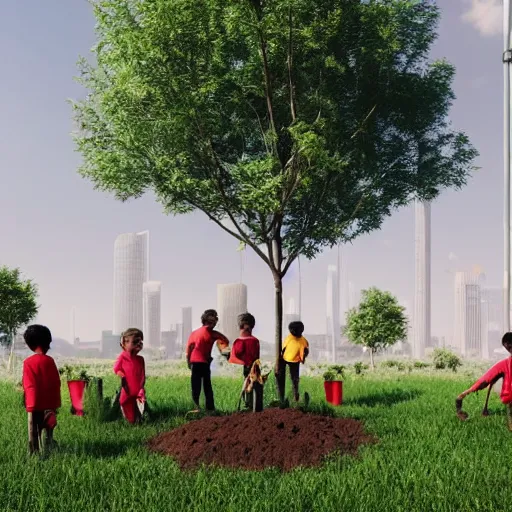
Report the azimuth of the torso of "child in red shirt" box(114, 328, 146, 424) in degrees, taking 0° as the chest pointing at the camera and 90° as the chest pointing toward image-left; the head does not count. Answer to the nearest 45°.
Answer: approximately 315°

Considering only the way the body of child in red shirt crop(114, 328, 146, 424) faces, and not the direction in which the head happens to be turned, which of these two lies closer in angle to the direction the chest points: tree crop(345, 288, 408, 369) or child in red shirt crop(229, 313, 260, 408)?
the child in red shirt

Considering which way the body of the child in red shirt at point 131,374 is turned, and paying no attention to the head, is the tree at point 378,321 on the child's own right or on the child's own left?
on the child's own left

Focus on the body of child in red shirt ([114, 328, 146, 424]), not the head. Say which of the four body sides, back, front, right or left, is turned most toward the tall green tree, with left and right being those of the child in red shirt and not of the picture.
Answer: left

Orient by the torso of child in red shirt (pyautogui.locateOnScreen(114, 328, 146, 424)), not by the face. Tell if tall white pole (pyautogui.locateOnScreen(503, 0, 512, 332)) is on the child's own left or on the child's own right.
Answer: on the child's own left

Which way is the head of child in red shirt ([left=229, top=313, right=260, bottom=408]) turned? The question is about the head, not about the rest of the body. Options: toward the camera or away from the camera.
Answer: away from the camera

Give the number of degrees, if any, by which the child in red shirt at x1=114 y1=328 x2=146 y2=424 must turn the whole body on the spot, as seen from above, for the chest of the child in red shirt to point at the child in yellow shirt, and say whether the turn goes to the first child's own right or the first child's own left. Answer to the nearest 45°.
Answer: approximately 90° to the first child's own left
